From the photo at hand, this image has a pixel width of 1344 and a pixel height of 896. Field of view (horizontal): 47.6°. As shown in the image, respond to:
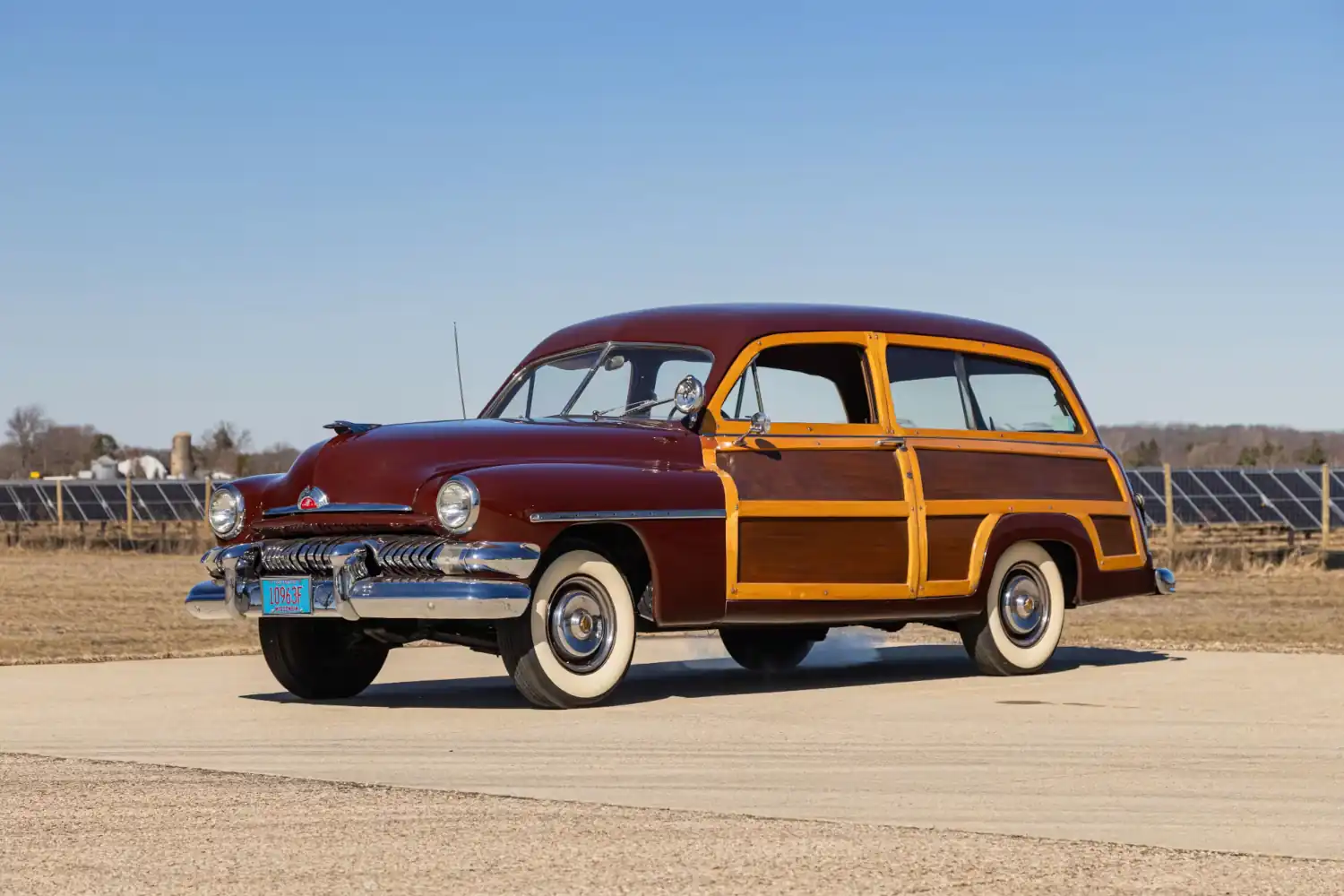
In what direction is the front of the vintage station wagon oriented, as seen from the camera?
facing the viewer and to the left of the viewer
